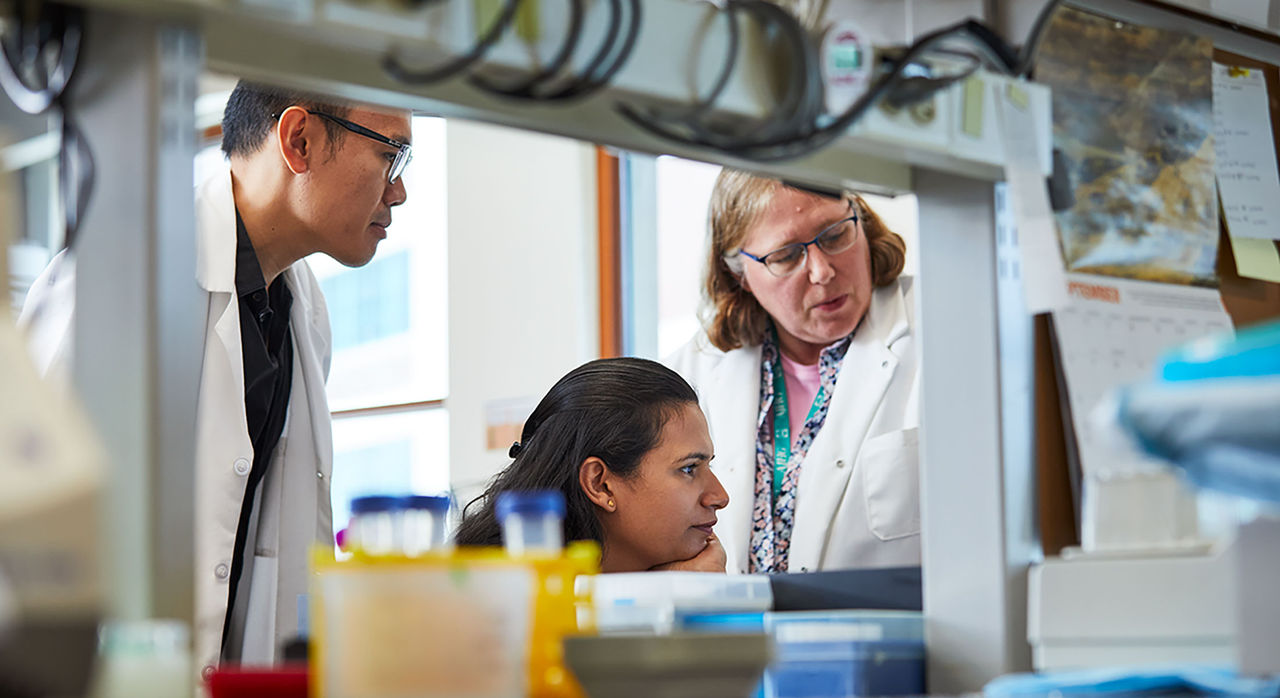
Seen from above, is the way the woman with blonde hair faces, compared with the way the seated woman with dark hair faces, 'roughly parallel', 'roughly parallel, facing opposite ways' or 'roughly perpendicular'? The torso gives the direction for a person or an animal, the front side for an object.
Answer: roughly perpendicular

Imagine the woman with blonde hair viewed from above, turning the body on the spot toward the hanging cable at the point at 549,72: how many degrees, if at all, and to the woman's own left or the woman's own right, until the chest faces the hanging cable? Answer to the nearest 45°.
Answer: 0° — they already face it

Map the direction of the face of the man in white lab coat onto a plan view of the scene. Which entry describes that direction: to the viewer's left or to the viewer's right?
to the viewer's right

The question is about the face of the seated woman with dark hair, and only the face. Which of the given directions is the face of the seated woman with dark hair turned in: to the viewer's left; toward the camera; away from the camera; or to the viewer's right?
to the viewer's right

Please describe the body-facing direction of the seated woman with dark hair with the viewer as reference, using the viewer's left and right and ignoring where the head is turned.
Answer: facing to the right of the viewer

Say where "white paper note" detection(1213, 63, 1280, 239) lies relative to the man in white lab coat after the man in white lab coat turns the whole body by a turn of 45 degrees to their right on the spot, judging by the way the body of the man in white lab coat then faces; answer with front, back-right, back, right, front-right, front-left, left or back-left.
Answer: front-left

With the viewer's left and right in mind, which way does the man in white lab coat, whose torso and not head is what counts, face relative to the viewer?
facing the viewer and to the right of the viewer

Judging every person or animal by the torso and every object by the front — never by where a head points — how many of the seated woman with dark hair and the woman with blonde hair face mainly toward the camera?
1

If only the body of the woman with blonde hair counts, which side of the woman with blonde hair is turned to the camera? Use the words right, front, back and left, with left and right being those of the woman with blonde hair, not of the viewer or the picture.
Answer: front

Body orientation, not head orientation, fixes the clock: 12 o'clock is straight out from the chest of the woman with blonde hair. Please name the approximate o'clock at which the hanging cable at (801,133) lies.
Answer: The hanging cable is roughly at 12 o'clock from the woman with blonde hair.

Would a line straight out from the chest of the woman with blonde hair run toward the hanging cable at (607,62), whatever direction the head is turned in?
yes

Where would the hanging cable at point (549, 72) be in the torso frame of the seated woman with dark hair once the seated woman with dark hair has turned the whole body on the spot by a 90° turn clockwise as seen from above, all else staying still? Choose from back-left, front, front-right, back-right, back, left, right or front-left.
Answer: front
